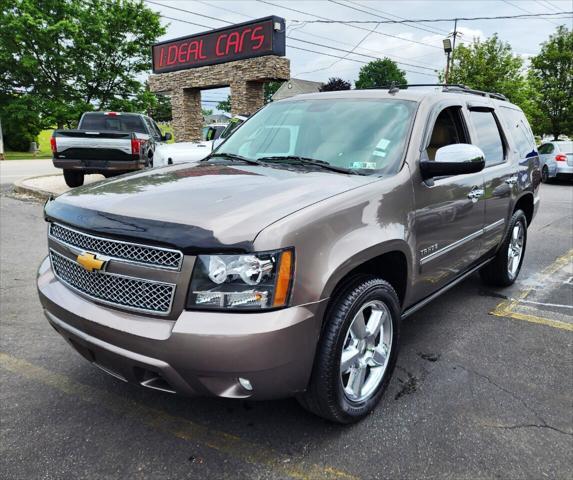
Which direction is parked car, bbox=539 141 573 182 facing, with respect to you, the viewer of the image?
facing away from the viewer and to the left of the viewer

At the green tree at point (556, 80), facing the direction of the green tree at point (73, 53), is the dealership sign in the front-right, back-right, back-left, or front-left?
front-left

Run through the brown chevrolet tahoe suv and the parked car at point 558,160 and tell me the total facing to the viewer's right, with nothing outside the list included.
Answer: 0

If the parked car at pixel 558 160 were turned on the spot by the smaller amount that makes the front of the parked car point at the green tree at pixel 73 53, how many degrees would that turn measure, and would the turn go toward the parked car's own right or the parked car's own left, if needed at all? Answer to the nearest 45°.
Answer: approximately 45° to the parked car's own left

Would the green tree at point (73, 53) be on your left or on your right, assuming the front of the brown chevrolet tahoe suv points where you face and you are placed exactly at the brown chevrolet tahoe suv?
on your right

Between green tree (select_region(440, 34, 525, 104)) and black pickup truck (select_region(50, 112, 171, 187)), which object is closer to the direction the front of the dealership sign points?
the black pickup truck

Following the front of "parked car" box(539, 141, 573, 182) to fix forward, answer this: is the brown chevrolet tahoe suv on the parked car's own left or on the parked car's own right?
on the parked car's own left

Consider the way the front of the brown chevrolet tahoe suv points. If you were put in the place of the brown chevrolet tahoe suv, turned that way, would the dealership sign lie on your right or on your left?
on your right

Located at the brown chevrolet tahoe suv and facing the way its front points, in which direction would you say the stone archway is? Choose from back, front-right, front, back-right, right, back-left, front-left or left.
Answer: back-right

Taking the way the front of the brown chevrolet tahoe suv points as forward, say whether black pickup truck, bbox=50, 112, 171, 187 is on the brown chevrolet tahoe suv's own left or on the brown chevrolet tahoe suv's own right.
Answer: on the brown chevrolet tahoe suv's own right

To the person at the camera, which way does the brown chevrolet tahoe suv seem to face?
facing the viewer and to the left of the viewer

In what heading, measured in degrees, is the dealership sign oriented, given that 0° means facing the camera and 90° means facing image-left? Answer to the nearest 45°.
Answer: approximately 45°

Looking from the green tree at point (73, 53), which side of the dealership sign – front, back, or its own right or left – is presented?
right

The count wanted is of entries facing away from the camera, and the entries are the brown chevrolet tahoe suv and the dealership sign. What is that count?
0

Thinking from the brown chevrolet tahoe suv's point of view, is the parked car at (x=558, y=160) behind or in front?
behind
